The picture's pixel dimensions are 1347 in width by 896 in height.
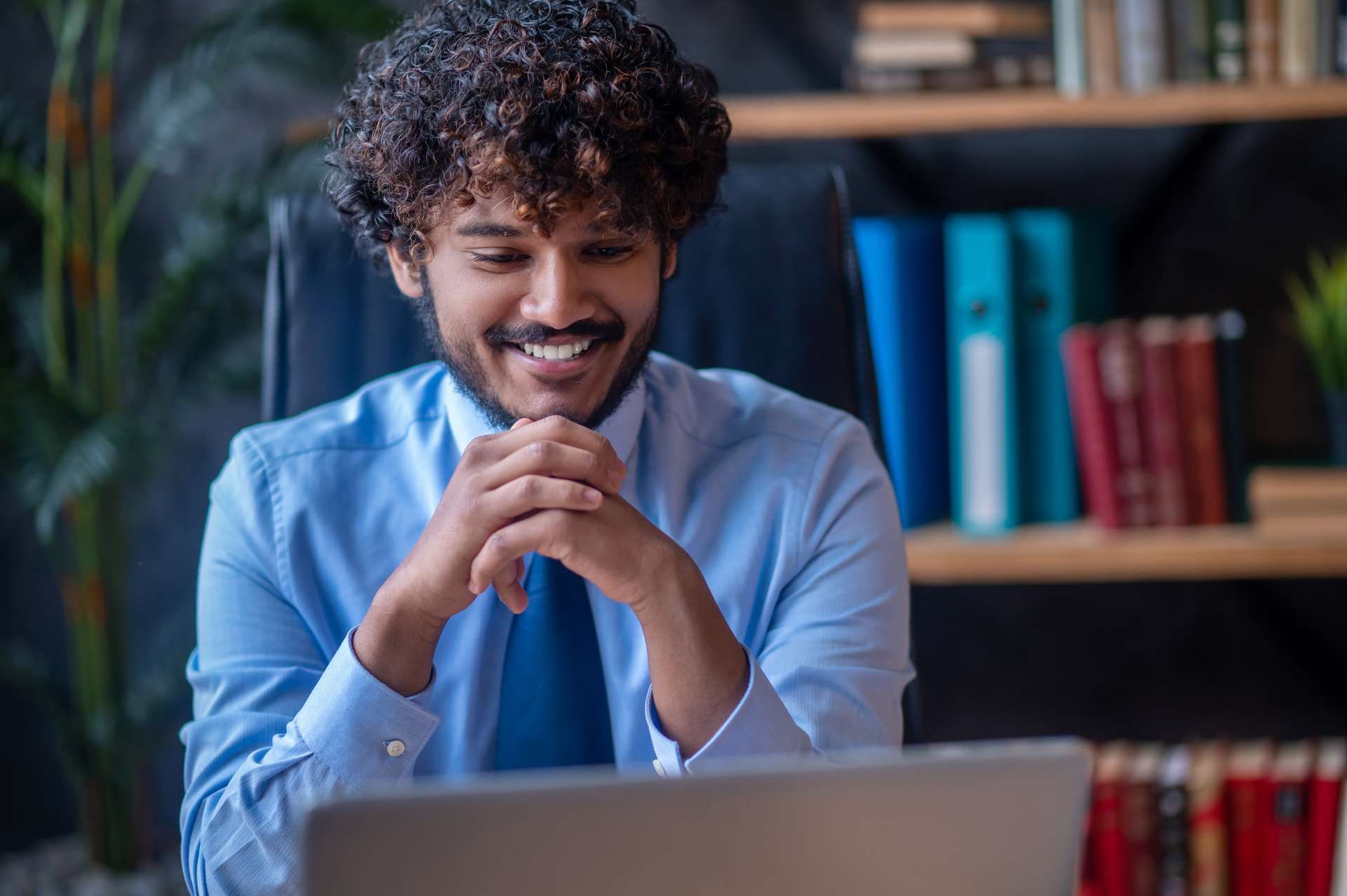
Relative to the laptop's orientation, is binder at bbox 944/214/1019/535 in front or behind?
in front

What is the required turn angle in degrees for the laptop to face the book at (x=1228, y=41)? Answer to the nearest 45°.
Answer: approximately 45° to its right

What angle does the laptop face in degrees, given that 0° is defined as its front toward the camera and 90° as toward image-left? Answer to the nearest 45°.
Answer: approximately 180°

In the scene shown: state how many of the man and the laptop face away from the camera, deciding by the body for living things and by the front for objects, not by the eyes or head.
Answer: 1

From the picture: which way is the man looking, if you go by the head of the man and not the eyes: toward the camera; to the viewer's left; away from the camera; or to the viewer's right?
toward the camera

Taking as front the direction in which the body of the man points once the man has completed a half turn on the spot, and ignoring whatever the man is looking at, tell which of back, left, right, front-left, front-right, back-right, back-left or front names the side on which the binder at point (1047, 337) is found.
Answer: front-right

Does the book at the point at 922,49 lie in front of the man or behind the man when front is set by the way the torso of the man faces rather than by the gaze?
behind

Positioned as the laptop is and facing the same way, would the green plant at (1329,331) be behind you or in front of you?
in front

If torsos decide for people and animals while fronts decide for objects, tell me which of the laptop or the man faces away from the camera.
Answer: the laptop

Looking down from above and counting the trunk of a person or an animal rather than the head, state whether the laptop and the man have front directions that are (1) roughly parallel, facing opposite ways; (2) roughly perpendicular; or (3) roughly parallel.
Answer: roughly parallel, facing opposite ways

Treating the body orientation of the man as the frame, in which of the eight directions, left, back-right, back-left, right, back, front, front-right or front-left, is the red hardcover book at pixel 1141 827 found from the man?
back-left

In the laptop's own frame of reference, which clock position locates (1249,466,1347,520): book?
The book is roughly at 1 o'clock from the laptop.

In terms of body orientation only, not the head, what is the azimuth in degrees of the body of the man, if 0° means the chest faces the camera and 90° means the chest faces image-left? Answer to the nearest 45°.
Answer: approximately 0°
